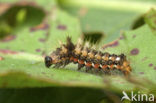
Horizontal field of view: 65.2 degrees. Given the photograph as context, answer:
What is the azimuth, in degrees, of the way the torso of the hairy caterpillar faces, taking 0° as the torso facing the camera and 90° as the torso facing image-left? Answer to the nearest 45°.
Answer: approximately 90°
